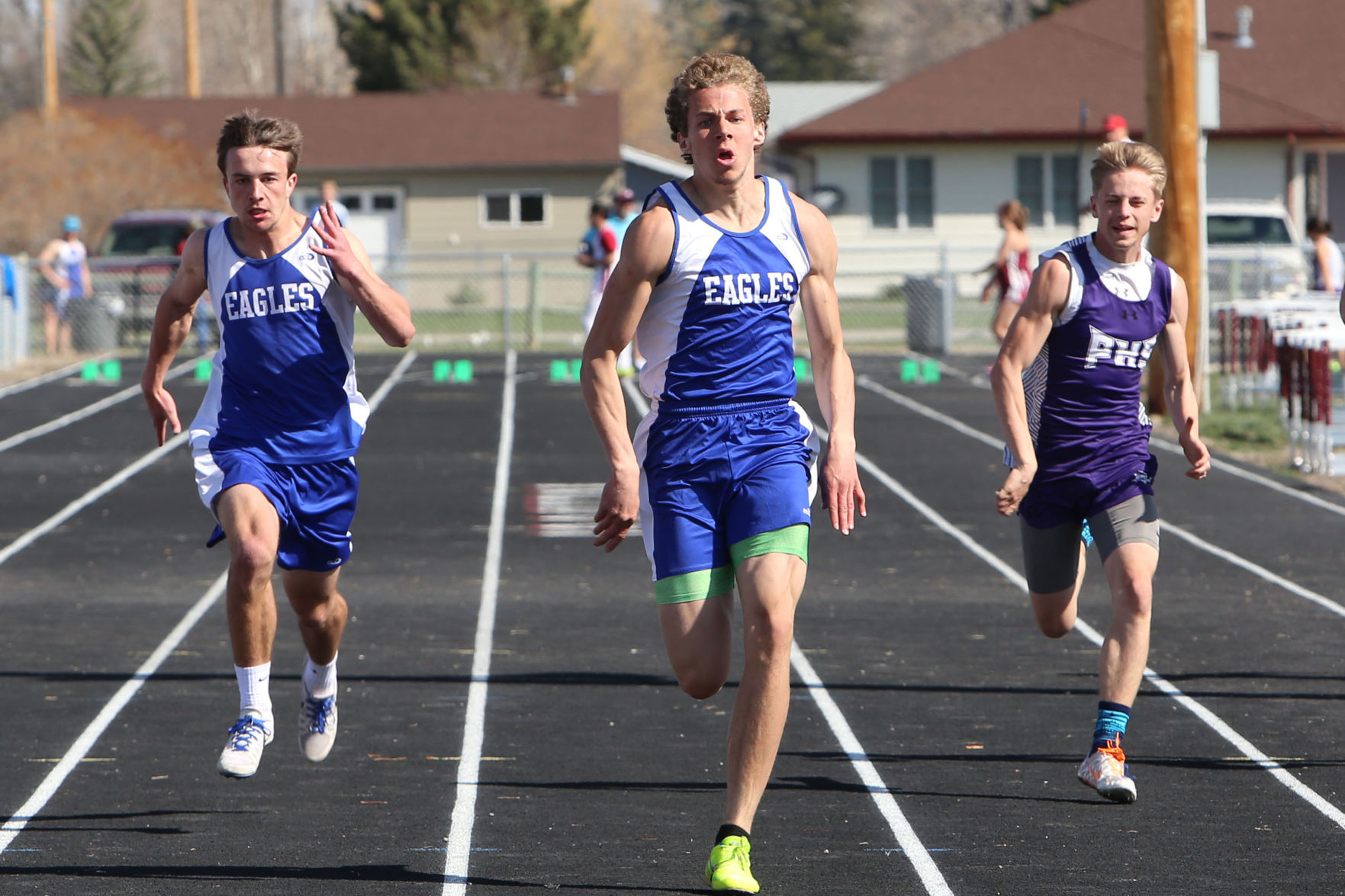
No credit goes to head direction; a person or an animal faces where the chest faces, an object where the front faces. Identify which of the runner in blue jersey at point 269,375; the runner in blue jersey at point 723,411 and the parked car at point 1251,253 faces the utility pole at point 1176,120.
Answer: the parked car

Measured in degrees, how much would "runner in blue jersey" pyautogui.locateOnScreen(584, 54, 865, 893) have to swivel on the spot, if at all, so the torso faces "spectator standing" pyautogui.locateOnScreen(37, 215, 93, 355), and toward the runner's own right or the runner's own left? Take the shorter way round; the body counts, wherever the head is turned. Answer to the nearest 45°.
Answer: approximately 180°

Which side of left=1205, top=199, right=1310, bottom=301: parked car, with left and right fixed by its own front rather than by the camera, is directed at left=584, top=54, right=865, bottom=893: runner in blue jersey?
front

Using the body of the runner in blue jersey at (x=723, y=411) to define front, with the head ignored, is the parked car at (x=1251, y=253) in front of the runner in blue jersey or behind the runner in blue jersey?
behind

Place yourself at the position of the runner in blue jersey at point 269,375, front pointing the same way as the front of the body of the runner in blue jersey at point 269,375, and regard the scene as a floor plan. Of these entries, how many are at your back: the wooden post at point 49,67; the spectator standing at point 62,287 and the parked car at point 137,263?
3

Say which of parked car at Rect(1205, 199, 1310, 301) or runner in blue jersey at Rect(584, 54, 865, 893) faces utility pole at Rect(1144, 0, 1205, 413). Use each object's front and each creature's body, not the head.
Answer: the parked car

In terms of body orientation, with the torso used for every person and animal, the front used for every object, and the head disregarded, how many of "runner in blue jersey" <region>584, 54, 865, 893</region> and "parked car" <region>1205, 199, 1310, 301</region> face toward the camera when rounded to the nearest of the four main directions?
2

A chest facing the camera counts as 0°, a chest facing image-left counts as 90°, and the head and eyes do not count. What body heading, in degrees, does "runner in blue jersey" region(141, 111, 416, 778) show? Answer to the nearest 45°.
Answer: approximately 0°

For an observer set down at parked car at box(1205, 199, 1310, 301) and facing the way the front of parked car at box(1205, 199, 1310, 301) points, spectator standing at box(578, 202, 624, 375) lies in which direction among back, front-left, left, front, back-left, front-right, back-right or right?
front-right

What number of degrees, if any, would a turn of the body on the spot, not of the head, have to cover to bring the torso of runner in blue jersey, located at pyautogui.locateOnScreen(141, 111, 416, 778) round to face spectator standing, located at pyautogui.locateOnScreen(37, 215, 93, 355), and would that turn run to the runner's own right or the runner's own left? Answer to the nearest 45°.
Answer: approximately 180°

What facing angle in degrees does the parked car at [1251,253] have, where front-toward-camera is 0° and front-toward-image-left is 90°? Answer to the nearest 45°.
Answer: approximately 0°

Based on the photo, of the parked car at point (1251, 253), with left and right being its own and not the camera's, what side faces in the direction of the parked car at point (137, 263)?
right

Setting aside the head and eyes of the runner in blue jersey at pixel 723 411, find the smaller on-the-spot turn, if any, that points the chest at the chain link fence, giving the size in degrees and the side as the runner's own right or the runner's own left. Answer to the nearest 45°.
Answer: approximately 180°
